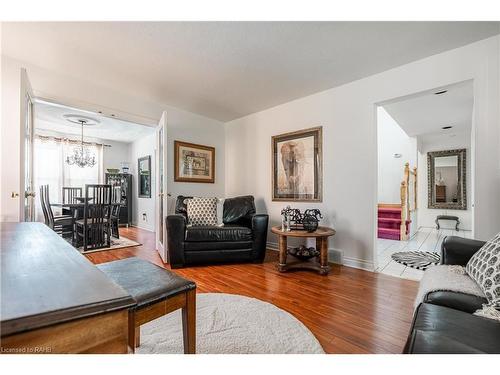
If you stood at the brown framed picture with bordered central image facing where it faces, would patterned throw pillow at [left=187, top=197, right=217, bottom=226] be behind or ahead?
ahead

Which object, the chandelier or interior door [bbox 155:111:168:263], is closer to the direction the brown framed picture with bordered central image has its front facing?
the interior door

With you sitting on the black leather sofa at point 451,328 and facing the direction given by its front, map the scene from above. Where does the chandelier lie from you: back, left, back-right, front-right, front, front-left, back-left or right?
front-right

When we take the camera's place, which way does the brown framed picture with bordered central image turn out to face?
facing the viewer and to the right of the viewer

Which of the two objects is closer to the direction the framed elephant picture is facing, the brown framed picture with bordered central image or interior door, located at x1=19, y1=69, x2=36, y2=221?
the interior door

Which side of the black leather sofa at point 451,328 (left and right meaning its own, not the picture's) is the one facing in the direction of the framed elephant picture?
right

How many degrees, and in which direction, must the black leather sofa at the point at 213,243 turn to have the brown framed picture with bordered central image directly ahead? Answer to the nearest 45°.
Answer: approximately 180°

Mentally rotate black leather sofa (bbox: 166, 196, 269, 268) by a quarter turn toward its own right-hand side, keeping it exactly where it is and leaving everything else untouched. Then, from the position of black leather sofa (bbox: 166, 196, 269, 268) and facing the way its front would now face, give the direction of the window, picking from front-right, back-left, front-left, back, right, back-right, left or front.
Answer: front-right
